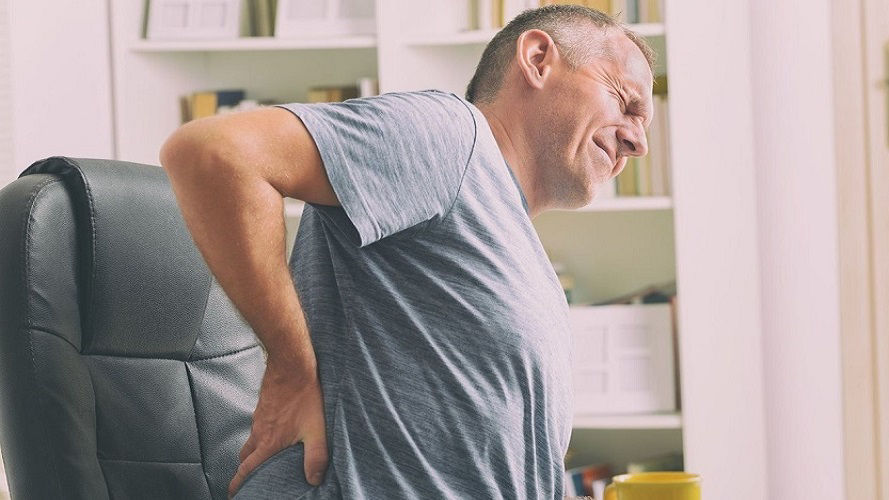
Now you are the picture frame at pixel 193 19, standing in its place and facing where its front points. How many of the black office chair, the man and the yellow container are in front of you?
3

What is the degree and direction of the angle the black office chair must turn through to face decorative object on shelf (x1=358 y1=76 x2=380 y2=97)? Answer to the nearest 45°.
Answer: approximately 135° to its left

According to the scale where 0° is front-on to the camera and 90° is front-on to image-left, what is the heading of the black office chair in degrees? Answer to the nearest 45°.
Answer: approximately 315°

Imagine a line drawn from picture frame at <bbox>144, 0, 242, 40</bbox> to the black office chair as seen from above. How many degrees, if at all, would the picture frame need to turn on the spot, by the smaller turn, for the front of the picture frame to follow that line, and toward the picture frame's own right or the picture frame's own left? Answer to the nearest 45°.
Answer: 0° — it already faces it

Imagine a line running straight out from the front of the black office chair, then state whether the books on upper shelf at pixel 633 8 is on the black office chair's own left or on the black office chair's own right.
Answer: on the black office chair's own left

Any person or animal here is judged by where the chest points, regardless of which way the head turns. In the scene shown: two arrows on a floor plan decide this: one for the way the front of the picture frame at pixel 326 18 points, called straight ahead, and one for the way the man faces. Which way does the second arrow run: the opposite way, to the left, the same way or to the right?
to the left

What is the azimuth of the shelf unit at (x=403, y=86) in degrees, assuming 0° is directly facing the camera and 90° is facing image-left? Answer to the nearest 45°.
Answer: approximately 0°

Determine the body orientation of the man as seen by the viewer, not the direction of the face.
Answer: to the viewer's right
